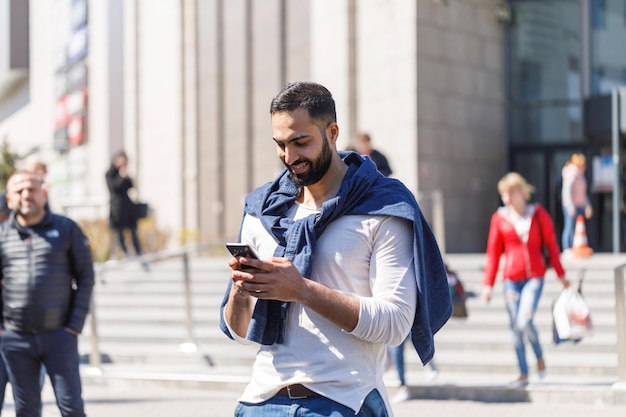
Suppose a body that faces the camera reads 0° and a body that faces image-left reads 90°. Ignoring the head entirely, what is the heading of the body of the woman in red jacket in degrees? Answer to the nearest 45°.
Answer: approximately 0°

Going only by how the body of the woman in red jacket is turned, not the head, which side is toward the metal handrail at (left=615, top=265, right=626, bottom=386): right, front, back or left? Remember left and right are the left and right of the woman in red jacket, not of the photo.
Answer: left

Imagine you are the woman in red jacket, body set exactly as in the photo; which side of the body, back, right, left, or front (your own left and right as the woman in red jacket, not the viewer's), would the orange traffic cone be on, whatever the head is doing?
back

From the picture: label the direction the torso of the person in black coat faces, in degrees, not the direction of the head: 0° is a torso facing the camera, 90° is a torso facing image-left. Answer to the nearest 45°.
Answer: approximately 315°

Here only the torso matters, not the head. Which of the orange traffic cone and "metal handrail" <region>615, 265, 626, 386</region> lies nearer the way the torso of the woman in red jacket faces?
the metal handrail
